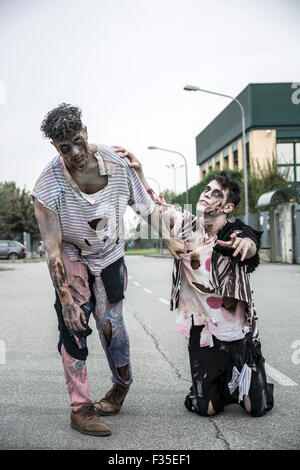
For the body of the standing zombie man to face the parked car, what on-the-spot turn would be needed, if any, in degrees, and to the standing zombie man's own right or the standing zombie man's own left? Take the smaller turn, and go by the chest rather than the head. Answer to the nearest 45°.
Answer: approximately 180°

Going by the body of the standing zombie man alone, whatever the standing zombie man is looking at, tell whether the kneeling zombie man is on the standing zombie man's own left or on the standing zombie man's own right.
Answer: on the standing zombie man's own left

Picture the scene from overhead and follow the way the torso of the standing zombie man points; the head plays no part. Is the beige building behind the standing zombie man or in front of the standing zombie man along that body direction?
behind

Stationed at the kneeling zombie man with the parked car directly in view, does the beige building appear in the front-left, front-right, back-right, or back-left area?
front-right

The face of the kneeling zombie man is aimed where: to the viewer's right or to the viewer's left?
to the viewer's left

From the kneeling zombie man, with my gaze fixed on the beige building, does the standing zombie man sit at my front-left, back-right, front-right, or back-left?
back-left

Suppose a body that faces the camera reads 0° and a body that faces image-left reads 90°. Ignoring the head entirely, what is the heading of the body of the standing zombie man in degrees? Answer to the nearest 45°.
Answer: approximately 0°
